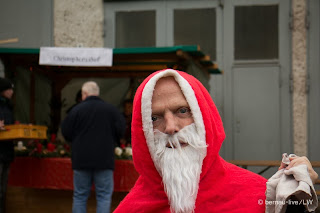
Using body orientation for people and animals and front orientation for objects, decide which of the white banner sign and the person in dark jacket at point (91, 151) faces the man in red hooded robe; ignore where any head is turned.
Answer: the white banner sign

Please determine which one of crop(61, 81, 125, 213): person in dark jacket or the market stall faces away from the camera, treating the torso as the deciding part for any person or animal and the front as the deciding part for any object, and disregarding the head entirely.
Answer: the person in dark jacket

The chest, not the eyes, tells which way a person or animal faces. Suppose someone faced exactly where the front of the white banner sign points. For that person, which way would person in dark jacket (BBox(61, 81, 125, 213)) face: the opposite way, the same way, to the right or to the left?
the opposite way

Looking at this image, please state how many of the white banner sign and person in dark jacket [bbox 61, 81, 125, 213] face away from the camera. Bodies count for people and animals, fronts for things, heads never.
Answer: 1

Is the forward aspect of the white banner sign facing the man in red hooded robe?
yes

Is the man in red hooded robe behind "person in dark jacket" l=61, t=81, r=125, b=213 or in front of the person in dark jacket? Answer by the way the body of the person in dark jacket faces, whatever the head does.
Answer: behind

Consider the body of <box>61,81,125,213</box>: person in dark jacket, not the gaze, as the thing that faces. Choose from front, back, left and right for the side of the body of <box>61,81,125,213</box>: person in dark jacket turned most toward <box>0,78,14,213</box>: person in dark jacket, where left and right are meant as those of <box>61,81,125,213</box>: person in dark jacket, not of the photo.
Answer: left

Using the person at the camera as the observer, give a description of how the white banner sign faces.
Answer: facing the viewer

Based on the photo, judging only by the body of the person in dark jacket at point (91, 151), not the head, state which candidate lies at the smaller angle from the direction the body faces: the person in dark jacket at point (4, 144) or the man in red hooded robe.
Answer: the person in dark jacket

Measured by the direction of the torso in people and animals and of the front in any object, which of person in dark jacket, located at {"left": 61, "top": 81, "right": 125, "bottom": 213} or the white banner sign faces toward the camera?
the white banner sign

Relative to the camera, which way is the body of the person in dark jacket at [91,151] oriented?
away from the camera

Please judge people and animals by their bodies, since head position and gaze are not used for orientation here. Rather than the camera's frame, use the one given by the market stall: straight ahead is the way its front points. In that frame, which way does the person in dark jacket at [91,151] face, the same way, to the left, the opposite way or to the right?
the opposite way

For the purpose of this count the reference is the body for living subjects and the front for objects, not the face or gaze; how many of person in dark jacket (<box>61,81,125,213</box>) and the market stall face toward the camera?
1

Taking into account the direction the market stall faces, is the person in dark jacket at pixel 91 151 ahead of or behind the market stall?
ahead
